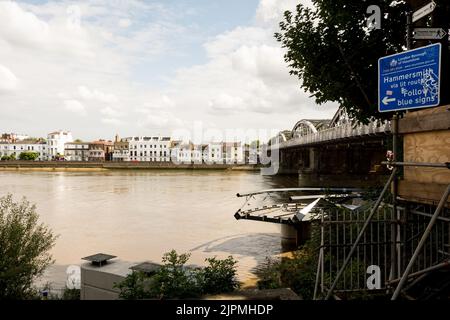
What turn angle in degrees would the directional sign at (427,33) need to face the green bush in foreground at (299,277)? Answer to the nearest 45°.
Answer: approximately 135° to its right

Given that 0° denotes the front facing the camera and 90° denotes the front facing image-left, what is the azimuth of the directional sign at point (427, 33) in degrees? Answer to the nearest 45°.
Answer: approximately 0°

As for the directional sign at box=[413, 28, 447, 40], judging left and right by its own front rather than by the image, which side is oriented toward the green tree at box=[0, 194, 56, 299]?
right

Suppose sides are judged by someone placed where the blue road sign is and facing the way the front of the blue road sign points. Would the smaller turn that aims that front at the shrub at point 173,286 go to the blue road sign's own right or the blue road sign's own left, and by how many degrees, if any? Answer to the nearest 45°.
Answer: approximately 45° to the blue road sign's own right

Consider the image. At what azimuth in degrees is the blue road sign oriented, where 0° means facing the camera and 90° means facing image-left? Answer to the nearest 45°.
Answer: approximately 45°

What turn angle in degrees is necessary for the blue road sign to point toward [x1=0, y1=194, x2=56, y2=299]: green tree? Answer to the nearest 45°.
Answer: approximately 45° to its right

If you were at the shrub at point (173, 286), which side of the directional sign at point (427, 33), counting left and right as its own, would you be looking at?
right
